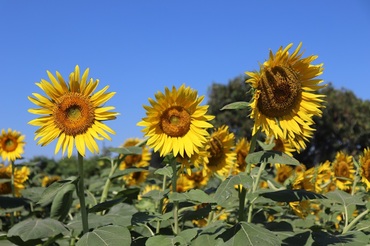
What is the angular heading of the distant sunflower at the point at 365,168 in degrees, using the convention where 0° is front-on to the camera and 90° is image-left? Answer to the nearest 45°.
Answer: approximately 45°

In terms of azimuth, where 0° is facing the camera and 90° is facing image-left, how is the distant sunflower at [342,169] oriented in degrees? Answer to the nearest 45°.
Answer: approximately 45°

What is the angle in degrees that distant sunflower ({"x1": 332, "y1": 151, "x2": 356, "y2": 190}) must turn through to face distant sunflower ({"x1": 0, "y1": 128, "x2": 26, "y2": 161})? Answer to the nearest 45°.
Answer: approximately 45° to its right

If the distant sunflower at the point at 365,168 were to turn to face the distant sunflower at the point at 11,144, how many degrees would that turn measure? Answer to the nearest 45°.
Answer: approximately 45° to its right

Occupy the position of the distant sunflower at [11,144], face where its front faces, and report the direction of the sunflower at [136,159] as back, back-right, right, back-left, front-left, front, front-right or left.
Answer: left

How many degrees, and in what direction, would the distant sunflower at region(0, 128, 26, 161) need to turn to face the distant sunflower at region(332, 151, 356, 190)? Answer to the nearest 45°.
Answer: approximately 45° to its left

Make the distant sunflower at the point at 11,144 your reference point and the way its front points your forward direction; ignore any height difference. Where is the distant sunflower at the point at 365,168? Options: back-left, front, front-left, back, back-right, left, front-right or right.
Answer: front-left
